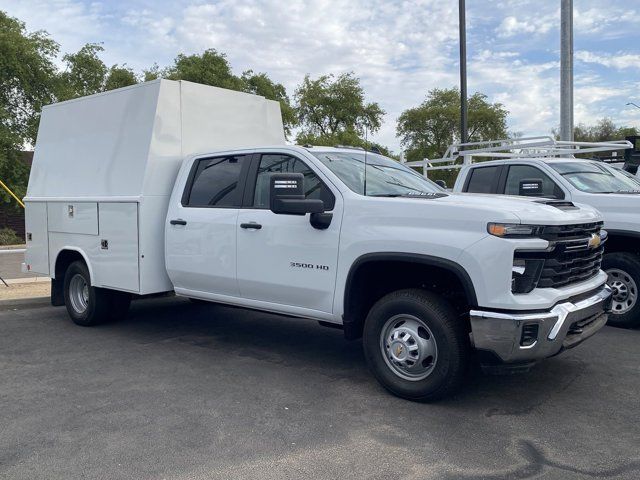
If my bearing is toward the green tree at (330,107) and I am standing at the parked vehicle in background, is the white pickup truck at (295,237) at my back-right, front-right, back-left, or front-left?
back-left

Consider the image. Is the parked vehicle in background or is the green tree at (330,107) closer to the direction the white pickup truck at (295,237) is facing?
the parked vehicle in background

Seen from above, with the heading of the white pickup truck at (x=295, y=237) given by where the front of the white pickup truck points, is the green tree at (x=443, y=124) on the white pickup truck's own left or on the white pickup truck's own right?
on the white pickup truck's own left

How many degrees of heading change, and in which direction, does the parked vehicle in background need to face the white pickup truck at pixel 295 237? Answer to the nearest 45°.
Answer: approximately 90° to its right

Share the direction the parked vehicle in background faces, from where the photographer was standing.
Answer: facing the viewer and to the right of the viewer

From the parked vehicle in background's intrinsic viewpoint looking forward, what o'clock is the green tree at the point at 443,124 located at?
The green tree is roughly at 7 o'clock from the parked vehicle in background.

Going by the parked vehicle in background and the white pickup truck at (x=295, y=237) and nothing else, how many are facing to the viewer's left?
0

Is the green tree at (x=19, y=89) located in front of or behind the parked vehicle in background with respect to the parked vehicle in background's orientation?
behind

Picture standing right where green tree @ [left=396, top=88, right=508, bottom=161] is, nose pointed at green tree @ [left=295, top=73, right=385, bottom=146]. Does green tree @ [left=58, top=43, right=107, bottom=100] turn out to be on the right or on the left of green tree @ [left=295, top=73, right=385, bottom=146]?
left

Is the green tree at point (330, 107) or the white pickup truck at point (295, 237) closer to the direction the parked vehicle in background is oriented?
the white pickup truck

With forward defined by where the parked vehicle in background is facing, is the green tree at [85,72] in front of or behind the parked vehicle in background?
behind

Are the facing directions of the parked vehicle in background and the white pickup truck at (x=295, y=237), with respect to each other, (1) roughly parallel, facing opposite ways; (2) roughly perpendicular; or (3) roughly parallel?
roughly parallel
